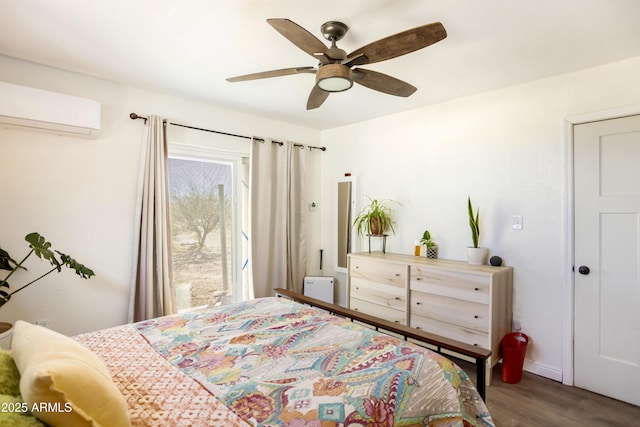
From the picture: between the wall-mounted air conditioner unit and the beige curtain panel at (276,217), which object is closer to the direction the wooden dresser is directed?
the wall-mounted air conditioner unit

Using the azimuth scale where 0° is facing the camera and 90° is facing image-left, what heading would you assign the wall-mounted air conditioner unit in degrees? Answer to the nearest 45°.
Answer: approximately 315°

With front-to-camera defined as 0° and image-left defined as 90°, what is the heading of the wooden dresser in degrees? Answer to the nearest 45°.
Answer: approximately 45°

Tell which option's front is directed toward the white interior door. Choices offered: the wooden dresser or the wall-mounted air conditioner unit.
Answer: the wall-mounted air conditioner unit

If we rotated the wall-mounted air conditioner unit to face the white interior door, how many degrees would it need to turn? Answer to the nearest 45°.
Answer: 0° — it already faces it

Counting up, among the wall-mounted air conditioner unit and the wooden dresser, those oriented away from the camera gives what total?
0
